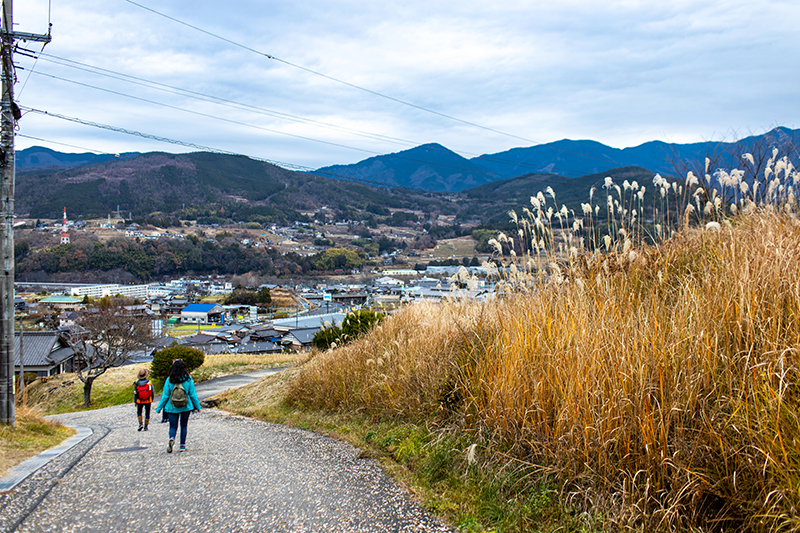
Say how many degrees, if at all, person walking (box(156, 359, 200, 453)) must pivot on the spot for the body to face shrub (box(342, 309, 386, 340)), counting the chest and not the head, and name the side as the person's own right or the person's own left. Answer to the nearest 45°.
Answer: approximately 45° to the person's own right

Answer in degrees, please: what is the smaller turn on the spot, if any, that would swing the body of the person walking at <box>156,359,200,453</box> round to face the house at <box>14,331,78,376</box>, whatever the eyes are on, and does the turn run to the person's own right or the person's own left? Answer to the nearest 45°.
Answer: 0° — they already face it

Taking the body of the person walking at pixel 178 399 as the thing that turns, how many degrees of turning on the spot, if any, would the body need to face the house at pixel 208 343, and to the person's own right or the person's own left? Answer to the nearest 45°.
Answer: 0° — they already face it

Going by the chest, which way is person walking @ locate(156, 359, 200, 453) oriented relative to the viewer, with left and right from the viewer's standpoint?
facing away from the viewer
